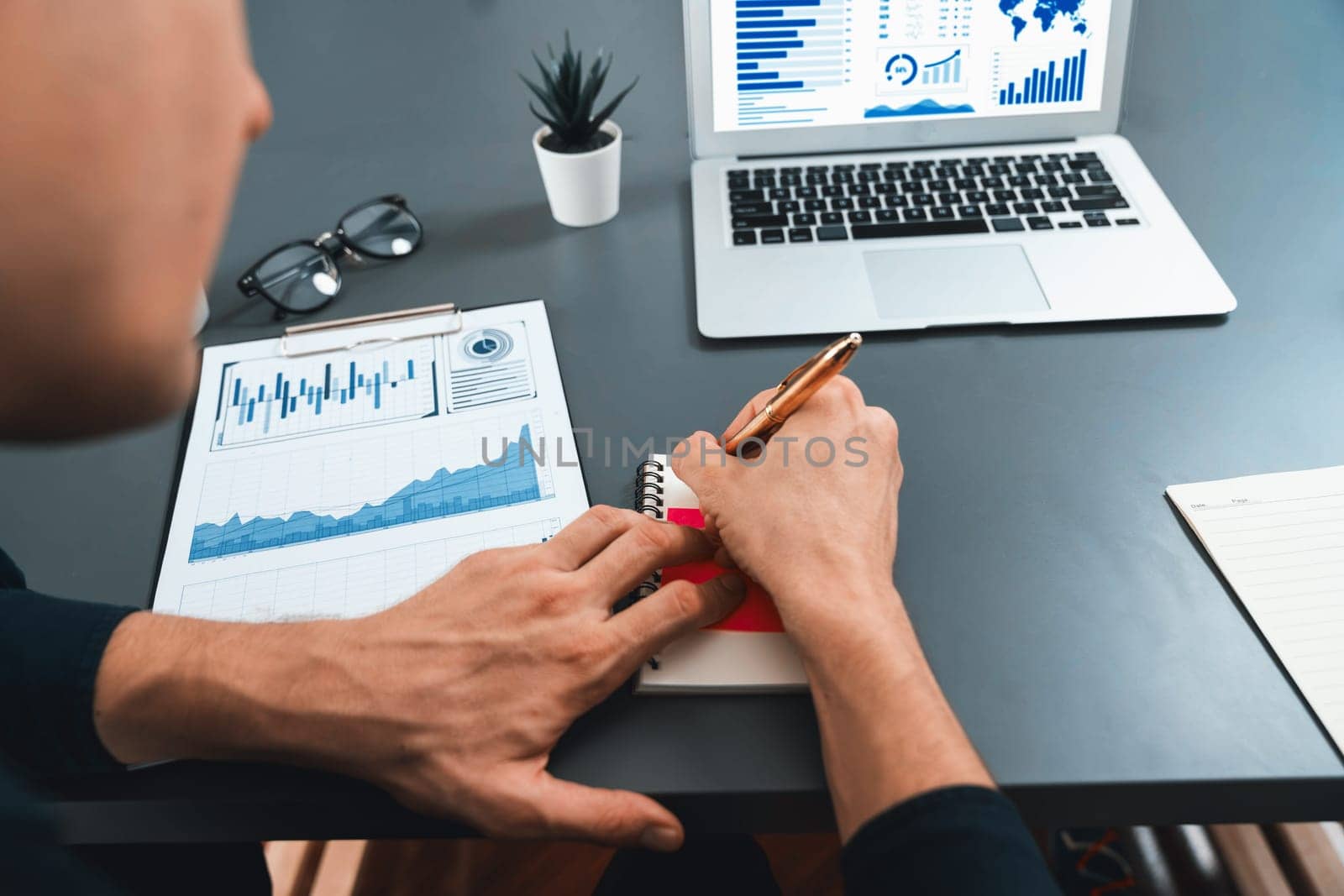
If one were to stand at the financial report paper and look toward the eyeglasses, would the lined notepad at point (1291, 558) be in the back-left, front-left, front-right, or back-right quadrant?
back-right

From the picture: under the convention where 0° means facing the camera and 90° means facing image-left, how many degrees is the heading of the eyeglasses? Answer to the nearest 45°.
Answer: approximately 315°

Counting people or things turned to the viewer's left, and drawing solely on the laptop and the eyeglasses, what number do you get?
0

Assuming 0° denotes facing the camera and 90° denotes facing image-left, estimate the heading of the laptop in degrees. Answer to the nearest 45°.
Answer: approximately 0°
